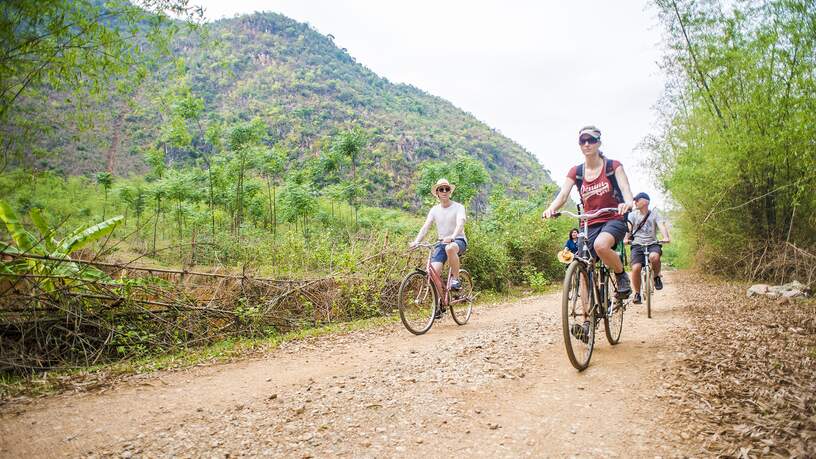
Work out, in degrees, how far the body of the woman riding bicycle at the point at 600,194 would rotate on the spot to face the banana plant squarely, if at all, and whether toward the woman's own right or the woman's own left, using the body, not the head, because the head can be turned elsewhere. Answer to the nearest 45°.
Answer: approximately 45° to the woman's own right

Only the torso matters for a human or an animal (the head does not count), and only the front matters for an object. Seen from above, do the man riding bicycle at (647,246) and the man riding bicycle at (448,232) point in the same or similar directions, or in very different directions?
same or similar directions

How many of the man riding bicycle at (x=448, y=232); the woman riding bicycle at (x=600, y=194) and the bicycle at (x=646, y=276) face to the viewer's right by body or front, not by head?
0

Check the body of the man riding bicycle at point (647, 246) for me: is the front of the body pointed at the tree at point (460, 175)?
no

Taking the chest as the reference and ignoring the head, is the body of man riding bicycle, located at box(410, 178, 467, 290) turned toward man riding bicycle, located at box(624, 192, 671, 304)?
no

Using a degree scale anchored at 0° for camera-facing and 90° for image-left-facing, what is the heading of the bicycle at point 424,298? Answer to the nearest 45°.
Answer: approximately 45°

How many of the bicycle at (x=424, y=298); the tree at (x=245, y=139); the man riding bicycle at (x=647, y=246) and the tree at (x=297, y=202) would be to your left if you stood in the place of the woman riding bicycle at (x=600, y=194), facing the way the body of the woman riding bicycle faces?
0

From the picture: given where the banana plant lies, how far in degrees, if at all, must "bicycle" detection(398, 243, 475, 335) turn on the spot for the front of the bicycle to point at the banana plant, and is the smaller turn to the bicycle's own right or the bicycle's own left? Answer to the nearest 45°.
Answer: approximately 45° to the bicycle's own right

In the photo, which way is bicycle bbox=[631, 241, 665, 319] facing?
toward the camera

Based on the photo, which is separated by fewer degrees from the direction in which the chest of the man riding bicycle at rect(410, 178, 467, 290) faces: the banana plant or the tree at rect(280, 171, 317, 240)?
the banana plant

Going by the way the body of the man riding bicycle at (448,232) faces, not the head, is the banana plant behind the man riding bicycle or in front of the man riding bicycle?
in front

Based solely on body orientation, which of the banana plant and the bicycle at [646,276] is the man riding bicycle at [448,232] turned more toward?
the banana plant
